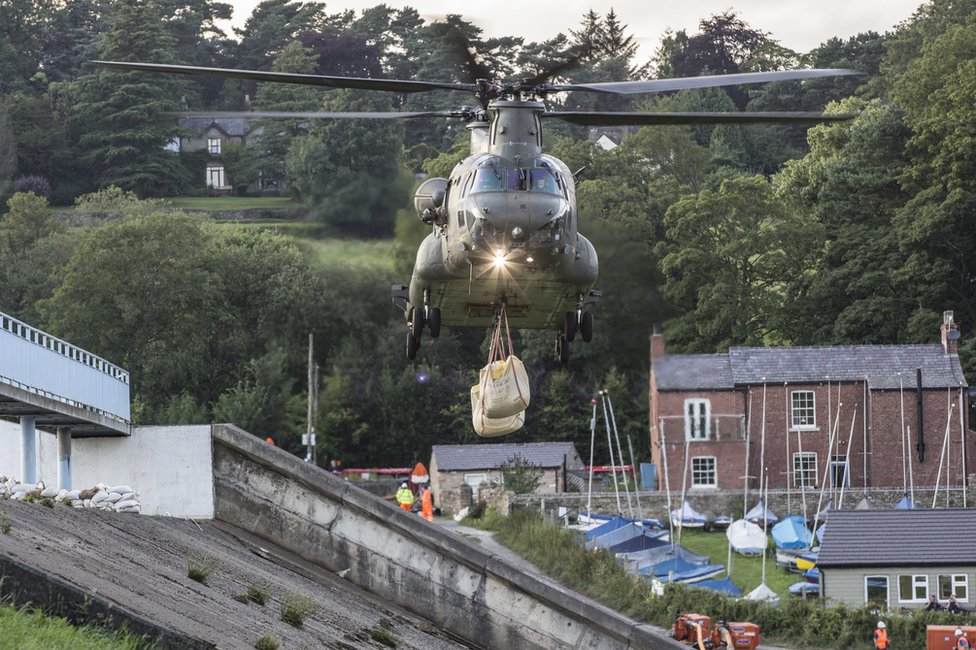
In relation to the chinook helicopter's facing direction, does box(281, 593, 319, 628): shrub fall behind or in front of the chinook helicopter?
in front

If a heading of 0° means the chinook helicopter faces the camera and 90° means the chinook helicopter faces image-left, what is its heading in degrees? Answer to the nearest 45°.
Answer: approximately 0°

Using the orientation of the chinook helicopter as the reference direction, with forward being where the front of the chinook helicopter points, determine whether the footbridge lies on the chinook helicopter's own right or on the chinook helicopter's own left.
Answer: on the chinook helicopter's own right
